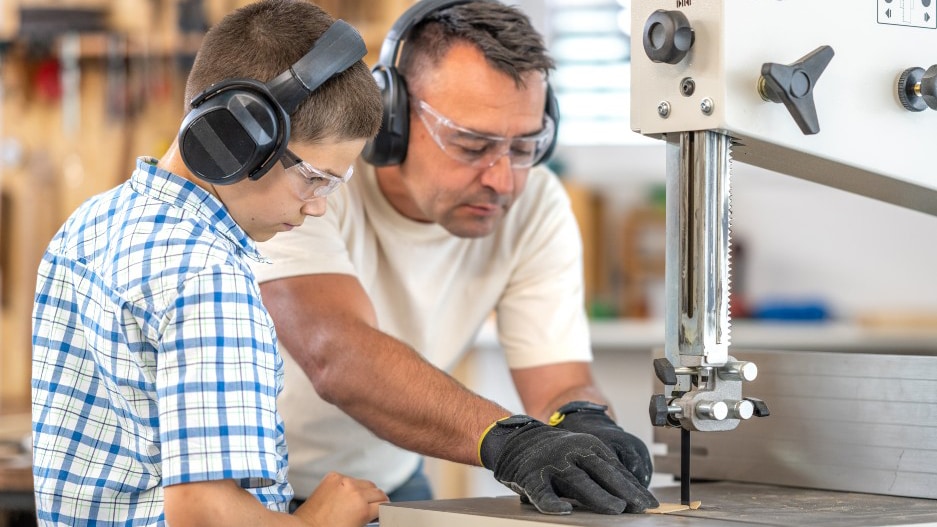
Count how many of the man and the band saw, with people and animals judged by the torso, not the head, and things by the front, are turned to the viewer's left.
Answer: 1

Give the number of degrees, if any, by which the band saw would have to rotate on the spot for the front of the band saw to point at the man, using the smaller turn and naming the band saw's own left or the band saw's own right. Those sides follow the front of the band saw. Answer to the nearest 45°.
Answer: approximately 45° to the band saw's own right

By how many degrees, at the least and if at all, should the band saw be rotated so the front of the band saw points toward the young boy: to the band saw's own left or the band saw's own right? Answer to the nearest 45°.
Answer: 0° — it already faces them

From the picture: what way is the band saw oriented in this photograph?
to the viewer's left

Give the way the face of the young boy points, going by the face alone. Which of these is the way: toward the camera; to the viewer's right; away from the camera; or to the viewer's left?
to the viewer's right

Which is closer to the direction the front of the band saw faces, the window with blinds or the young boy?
the young boy

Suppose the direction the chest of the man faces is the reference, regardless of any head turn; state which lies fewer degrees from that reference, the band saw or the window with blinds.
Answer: the band saw

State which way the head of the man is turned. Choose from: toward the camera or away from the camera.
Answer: toward the camera

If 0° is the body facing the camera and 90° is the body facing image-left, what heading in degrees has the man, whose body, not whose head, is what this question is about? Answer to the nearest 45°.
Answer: approximately 315°

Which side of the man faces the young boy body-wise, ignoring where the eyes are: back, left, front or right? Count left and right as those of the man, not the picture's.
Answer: right
